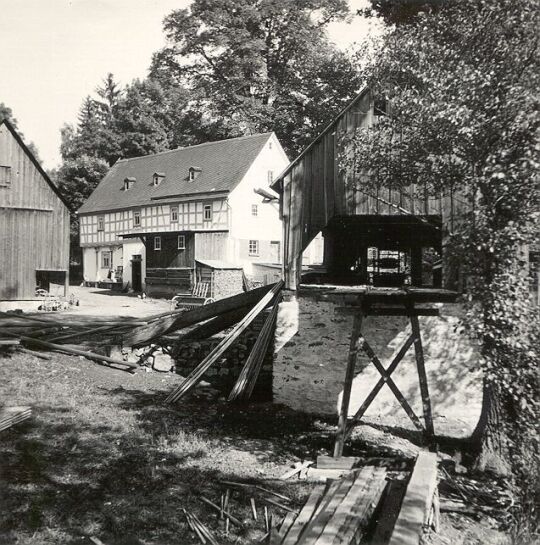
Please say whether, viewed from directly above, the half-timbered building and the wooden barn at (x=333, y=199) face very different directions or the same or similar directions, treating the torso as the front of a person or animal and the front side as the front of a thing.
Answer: same or similar directions

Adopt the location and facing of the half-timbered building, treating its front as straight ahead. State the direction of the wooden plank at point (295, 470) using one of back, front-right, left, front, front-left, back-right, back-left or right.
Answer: front-left

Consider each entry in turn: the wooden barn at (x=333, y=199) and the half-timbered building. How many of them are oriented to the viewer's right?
0

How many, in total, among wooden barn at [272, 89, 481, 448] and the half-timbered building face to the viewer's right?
0

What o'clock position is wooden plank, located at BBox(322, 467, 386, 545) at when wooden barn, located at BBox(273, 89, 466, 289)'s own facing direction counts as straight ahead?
The wooden plank is roughly at 12 o'clock from the wooden barn.

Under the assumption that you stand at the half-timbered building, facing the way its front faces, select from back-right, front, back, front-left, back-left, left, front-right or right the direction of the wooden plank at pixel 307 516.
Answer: front-left

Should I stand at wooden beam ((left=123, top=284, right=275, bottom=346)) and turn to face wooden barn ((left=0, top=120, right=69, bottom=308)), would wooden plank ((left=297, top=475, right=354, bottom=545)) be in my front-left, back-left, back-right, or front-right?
back-left

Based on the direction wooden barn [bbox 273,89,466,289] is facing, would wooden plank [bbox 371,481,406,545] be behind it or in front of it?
in front

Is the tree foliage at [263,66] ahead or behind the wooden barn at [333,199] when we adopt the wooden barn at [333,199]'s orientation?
behind

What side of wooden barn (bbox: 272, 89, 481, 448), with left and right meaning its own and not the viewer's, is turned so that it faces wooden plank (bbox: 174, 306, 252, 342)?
right

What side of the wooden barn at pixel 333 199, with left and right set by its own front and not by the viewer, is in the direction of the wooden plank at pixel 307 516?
front

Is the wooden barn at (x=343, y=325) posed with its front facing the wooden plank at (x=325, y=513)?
yes

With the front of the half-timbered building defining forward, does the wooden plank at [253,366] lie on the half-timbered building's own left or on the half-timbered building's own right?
on the half-timbered building's own left

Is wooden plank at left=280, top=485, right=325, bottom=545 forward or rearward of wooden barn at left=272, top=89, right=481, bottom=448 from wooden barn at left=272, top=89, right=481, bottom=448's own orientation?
forward

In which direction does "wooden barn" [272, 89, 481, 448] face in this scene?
toward the camera

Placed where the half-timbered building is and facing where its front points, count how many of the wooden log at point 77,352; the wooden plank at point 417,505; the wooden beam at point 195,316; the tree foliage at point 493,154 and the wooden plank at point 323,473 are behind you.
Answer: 0

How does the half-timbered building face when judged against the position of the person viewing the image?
facing the viewer and to the left of the viewer

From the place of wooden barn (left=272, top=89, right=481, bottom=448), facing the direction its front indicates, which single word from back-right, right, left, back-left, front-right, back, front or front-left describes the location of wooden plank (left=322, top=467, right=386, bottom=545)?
front

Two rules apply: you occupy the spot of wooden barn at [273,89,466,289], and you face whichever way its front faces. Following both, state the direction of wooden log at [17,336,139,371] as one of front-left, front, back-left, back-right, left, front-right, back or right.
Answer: right

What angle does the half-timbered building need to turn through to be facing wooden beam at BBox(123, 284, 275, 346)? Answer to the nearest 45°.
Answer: approximately 45° to its left
